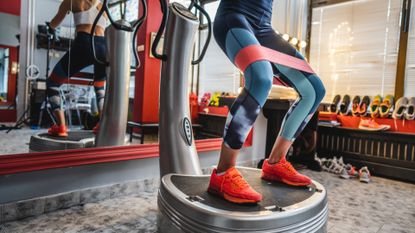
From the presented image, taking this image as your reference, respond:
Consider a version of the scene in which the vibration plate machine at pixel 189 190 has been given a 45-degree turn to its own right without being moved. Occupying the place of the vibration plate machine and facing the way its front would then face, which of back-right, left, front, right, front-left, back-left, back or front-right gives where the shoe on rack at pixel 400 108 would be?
back-left

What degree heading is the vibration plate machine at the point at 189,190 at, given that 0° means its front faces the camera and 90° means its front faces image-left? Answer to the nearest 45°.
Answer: approximately 315°

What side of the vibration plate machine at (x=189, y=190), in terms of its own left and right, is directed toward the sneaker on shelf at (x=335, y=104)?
left

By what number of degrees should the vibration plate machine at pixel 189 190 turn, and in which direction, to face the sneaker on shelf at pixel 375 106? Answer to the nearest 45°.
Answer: approximately 90° to its left

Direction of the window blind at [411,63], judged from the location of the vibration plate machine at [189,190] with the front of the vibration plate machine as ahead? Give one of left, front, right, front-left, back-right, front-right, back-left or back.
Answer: left

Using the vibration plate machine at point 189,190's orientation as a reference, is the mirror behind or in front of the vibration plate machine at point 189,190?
behind

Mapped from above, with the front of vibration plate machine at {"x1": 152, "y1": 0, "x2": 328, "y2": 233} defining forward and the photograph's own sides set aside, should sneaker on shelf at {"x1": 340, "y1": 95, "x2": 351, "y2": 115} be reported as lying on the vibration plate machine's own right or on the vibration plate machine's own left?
on the vibration plate machine's own left

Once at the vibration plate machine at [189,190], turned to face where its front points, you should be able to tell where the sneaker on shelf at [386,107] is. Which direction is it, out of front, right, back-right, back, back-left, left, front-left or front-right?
left

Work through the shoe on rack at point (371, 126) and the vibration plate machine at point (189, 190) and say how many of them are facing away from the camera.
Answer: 0
